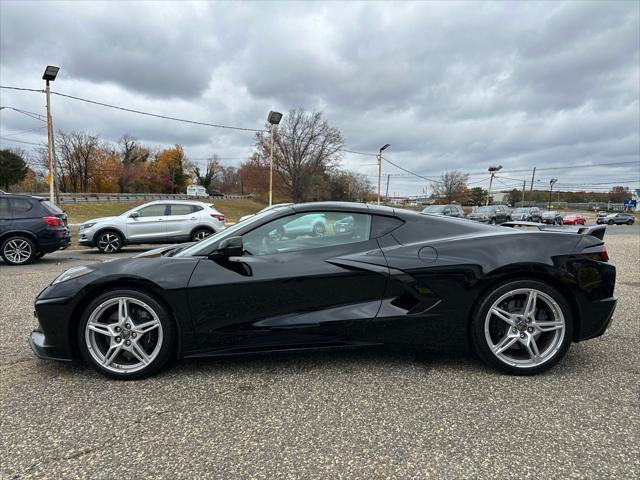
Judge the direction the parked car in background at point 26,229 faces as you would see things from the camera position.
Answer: facing away from the viewer and to the left of the viewer

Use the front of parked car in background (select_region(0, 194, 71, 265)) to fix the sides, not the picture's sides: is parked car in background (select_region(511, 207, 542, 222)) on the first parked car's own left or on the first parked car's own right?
on the first parked car's own right

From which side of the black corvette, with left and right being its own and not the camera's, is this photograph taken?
left

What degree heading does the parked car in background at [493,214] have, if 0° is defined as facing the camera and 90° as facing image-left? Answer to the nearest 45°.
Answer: approximately 45°

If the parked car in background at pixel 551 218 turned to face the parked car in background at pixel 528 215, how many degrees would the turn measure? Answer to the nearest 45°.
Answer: approximately 45° to its right

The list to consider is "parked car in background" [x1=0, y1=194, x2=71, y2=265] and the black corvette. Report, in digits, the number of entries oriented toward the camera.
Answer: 0

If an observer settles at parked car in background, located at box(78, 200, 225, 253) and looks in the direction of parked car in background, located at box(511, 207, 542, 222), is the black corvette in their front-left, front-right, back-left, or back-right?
back-right

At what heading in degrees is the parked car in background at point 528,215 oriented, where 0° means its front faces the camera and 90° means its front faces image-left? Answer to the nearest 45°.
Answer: approximately 45°

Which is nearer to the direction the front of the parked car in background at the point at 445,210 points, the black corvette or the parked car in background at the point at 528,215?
the black corvette

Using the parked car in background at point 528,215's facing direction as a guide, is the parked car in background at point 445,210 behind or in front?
in front

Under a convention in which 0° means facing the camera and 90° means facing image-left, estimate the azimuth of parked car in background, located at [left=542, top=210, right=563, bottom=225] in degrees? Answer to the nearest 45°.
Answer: approximately 45°

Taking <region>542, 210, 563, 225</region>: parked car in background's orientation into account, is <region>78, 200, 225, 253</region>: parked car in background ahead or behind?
ahead

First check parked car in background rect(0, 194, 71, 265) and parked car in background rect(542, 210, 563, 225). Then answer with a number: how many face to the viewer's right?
0
